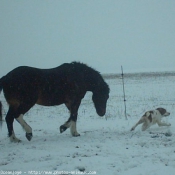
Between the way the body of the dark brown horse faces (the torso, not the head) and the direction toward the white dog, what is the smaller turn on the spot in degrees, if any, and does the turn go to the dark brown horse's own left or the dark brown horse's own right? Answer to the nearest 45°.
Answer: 0° — it already faces it

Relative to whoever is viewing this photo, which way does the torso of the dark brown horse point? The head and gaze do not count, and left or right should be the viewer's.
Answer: facing to the right of the viewer
